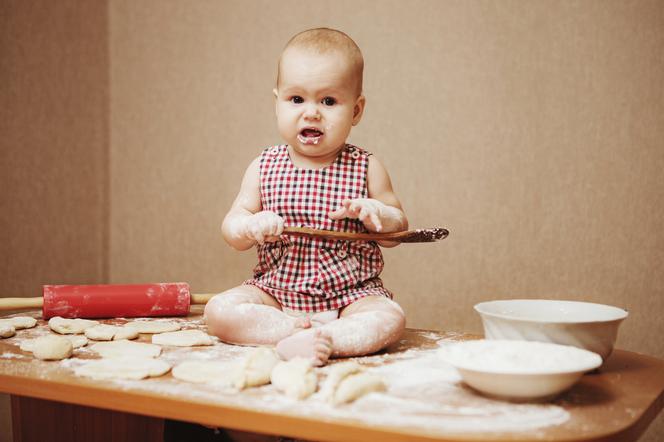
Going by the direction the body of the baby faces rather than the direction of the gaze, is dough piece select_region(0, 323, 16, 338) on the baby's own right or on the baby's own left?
on the baby's own right

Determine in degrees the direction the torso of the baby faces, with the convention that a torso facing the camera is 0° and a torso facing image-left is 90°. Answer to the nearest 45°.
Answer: approximately 0°
